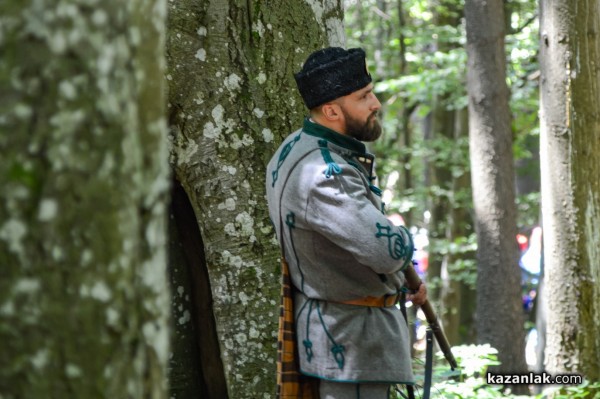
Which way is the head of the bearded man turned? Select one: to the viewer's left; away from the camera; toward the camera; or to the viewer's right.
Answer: to the viewer's right

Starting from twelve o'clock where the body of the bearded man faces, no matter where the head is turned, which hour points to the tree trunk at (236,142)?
The tree trunk is roughly at 8 o'clock from the bearded man.

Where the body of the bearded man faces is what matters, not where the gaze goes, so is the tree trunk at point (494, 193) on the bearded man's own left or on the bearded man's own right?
on the bearded man's own left

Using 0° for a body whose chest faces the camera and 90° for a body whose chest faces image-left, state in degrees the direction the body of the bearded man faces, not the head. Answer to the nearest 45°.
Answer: approximately 270°
